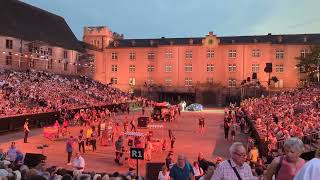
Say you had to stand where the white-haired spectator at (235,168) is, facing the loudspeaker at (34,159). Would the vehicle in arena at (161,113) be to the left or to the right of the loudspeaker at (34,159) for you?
right

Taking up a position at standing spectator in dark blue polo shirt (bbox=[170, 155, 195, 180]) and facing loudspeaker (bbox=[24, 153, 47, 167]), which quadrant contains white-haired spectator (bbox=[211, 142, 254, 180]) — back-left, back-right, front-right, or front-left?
back-left

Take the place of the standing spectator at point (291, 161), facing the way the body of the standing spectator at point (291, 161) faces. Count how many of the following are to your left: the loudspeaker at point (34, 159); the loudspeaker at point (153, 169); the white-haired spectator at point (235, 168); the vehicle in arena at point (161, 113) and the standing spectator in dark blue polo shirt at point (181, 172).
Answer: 0

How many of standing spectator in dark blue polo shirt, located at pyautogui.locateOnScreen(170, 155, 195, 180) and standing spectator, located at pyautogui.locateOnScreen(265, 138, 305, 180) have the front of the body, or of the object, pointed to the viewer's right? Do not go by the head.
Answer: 0

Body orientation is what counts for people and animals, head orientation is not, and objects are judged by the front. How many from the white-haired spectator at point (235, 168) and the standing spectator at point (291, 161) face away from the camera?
0

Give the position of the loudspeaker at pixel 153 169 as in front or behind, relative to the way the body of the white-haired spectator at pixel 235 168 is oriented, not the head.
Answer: behind

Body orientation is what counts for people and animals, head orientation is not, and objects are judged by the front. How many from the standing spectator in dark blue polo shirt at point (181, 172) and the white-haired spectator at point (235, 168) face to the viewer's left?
0

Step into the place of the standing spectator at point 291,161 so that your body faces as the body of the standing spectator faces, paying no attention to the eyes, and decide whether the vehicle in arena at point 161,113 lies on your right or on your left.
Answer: on your right

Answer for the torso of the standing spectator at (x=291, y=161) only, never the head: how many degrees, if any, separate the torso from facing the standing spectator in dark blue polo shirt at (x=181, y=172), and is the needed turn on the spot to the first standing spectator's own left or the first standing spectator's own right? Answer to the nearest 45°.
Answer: approximately 90° to the first standing spectator's own right

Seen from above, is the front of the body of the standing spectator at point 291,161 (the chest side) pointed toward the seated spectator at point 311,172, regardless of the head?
no

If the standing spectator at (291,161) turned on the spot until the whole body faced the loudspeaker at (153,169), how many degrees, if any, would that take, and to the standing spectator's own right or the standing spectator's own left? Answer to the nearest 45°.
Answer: approximately 90° to the standing spectator's own right

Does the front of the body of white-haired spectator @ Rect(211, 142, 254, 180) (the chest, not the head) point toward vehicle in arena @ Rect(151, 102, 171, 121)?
no
